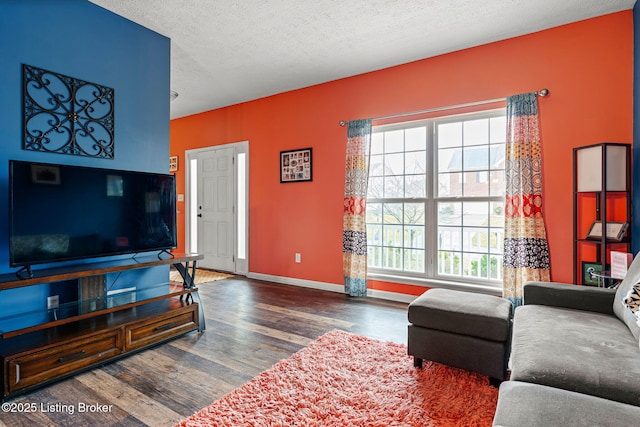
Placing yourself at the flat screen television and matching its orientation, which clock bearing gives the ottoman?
The ottoman is roughly at 12 o'clock from the flat screen television.

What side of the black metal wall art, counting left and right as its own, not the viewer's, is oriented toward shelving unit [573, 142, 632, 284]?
front

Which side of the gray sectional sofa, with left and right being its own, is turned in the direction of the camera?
left

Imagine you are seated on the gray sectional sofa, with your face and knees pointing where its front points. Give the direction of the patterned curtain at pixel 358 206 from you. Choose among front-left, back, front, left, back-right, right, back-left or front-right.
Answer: front-right

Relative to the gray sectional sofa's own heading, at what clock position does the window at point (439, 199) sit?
The window is roughly at 2 o'clock from the gray sectional sofa.

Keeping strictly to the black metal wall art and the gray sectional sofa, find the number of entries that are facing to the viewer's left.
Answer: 1

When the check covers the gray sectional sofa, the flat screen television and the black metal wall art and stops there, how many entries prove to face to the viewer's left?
1

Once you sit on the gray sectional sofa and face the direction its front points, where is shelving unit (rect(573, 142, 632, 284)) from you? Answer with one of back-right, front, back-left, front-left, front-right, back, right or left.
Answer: right

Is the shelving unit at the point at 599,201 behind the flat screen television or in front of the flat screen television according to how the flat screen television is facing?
in front

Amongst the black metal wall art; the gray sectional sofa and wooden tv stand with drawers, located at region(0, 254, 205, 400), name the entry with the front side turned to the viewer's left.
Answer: the gray sectional sofa

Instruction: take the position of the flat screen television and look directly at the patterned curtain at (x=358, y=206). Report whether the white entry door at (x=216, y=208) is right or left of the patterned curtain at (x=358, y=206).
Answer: left

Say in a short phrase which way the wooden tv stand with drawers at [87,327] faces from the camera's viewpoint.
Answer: facing the viewer and to the right of the viewer

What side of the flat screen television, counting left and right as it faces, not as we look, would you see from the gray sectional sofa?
front
